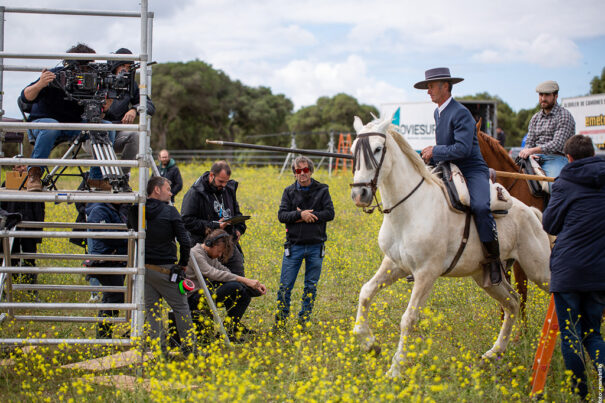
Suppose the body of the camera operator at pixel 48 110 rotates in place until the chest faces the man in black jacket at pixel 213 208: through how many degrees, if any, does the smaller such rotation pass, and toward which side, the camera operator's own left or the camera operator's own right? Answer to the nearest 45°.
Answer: approximately 45° to the camera operator's own left

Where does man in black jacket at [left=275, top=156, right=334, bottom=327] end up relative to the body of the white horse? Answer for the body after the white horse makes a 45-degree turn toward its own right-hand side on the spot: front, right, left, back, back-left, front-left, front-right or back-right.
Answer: front-right

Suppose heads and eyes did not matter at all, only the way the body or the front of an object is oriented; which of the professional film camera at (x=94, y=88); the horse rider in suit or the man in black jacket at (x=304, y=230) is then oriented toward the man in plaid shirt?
the professional film camera

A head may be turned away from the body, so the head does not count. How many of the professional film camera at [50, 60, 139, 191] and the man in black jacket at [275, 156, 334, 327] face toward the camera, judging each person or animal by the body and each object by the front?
1

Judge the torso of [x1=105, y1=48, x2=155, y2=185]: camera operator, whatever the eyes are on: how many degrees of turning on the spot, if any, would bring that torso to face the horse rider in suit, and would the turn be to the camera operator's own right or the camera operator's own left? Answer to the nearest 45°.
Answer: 0° — they already face them

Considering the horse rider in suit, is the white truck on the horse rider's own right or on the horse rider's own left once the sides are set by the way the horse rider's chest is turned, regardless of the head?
on the horse rider's own right

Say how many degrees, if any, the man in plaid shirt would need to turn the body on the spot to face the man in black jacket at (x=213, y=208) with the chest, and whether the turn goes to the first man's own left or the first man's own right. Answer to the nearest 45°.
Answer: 0° — they already face them

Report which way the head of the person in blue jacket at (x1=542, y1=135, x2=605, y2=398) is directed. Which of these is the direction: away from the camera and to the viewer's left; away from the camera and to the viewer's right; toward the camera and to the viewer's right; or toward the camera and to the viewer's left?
away from the camera and to the viewer's left

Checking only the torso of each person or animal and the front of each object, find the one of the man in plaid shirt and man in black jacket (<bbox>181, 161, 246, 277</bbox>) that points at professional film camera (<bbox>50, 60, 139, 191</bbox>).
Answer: the man in plaid shirt

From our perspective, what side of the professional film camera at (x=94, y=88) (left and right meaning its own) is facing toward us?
right
